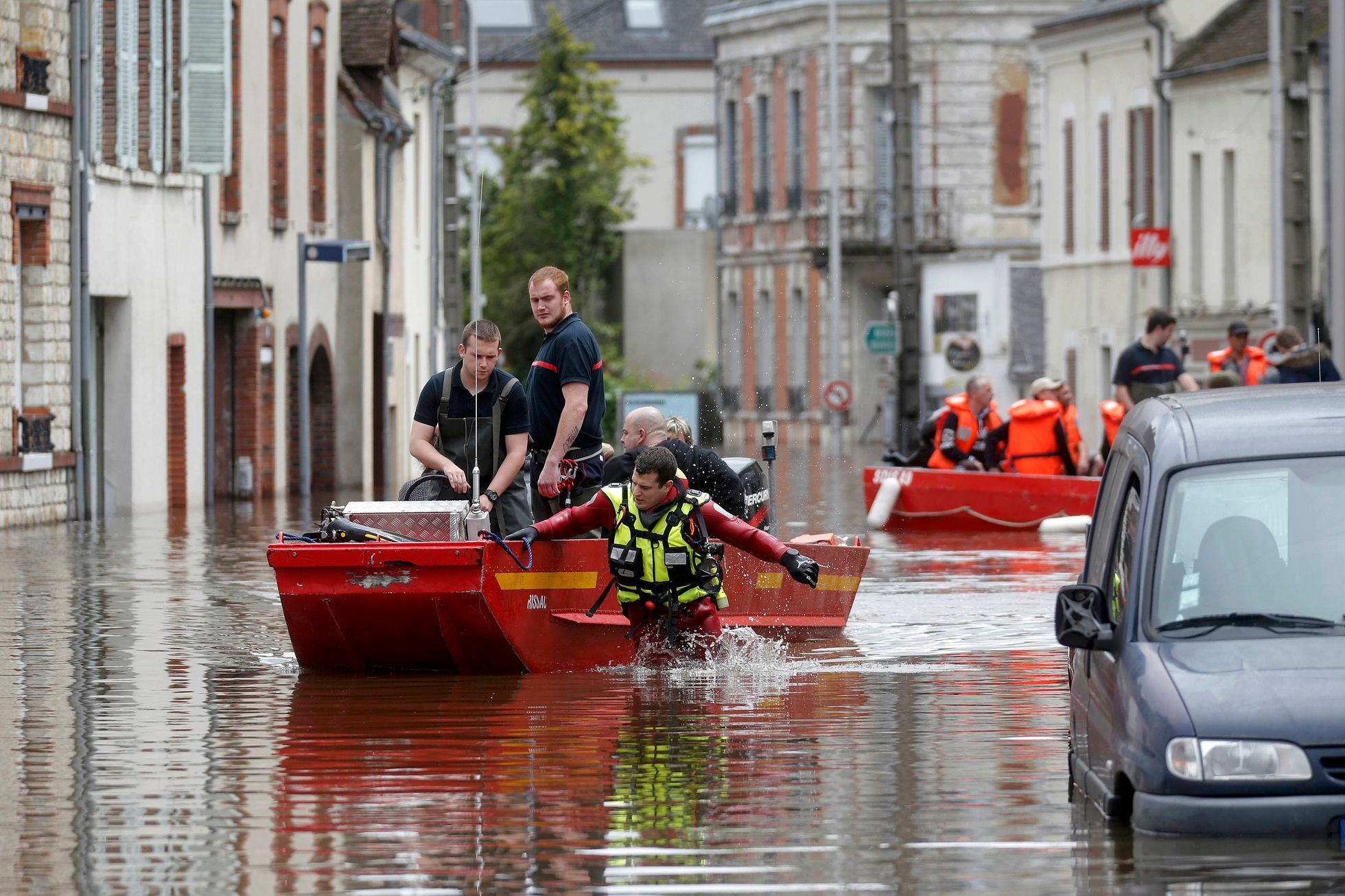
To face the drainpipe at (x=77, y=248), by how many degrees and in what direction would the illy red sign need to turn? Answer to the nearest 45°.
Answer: approximately 45° to its right

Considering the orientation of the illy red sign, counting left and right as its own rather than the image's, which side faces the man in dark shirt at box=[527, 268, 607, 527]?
front

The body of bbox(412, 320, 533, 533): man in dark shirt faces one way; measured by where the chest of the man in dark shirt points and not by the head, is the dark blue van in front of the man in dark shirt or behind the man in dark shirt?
in front

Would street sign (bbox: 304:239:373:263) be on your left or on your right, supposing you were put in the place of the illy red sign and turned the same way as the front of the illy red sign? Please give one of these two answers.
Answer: on your right

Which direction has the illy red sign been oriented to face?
toward the camera

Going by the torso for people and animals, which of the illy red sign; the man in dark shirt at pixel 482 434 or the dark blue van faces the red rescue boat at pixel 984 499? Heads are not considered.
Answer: the illy red sign

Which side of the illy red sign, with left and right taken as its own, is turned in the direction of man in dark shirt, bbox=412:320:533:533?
front

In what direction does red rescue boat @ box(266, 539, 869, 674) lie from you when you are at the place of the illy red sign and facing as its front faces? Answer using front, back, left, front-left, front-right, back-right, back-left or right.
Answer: front

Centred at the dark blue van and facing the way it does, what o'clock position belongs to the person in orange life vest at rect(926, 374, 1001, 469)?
The person in orange life vest is roughly at 6 o'clock from the dark blue van.

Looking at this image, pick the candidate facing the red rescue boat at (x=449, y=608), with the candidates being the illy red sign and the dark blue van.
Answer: the illy red sign

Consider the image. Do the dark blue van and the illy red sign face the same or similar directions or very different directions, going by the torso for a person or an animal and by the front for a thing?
same or similar directions

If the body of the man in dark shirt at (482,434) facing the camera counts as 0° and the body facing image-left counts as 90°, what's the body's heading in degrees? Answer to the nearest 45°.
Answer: approximately 0°

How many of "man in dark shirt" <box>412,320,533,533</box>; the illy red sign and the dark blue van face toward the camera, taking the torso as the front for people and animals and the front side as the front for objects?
3

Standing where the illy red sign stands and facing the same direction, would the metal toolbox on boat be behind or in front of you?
in front

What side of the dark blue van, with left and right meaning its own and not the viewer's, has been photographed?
front
